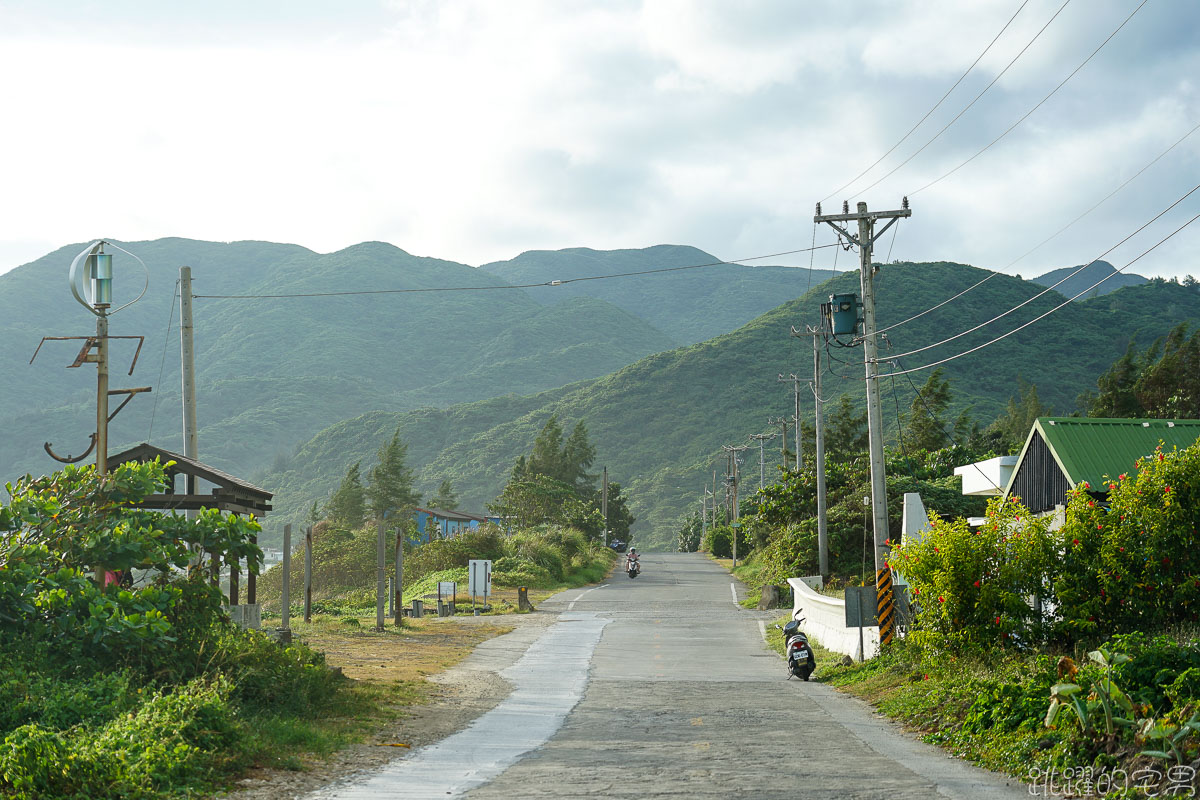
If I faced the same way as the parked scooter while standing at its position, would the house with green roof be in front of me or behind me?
in front

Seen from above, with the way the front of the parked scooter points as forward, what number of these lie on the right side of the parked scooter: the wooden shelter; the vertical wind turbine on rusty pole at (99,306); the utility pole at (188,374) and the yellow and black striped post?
1

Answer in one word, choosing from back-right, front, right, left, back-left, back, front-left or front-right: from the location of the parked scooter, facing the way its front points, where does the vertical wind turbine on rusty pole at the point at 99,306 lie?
back-left

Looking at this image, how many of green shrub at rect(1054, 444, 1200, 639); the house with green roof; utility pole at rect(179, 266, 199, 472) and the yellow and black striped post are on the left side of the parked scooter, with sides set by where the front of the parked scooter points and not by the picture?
1

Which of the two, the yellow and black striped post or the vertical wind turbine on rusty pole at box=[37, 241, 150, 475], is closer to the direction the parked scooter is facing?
the yellow and black striped post

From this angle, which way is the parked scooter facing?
away from the camera

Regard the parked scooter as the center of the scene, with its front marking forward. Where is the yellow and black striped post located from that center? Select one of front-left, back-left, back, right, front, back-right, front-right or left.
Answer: right

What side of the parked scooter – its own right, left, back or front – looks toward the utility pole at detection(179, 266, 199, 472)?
left

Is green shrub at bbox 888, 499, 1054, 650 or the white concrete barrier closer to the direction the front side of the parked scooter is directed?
the white concrete barrier
